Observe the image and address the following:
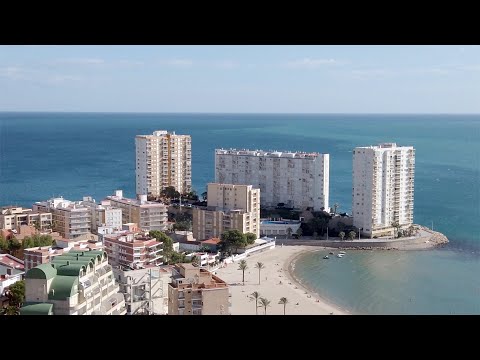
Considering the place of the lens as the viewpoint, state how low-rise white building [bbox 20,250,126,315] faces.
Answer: facing the viewer and to the right of the viewer

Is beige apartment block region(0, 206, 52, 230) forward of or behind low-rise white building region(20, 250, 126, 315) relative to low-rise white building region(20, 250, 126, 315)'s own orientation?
behind

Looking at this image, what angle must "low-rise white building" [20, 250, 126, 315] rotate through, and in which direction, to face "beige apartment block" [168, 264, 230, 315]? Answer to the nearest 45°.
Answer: approximately 90° to its left

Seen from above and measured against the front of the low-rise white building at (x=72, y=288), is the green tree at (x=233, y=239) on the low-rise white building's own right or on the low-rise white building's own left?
on the low-rise white building's own left

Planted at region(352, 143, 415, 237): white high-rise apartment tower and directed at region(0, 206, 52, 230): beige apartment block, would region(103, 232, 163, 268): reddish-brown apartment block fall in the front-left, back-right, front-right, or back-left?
front-left

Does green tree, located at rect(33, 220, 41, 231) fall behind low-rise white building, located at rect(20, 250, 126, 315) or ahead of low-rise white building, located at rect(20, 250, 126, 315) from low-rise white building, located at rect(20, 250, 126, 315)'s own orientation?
behind

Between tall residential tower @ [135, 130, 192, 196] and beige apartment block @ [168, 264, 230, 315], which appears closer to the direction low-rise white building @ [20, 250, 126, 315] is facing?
the beige apartment block

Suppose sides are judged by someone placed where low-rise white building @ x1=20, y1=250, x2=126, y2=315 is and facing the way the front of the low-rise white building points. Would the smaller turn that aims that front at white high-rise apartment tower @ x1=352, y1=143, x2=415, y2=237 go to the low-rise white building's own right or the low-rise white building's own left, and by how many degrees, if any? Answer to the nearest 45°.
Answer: approximately 90° to the low-rise white building's own left

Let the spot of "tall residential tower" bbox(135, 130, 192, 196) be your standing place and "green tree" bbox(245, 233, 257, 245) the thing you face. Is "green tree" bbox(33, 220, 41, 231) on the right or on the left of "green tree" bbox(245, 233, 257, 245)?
right

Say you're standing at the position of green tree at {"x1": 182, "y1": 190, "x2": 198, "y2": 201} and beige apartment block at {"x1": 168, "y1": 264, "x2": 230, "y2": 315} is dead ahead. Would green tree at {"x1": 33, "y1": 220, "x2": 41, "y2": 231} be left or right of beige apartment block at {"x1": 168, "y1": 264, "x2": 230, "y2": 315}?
right

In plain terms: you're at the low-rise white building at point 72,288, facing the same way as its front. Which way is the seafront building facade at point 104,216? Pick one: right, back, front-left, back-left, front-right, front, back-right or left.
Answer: back-left

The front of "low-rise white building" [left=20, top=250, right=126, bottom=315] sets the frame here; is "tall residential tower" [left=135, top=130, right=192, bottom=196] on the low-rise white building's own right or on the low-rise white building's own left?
on the low-rise white building's own left
